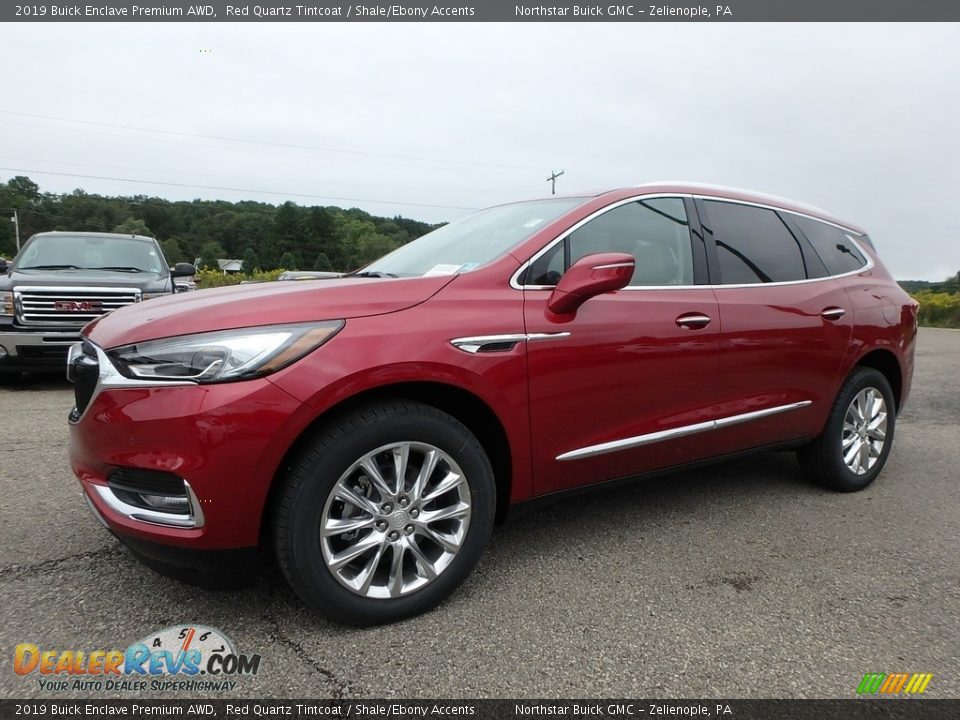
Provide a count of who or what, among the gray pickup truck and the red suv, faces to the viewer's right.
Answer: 0

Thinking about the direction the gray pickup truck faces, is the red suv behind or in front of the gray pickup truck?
in front

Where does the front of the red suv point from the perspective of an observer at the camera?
facing the viewer and to the left of the viewer

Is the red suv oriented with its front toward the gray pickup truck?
no

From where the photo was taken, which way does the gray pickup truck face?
toward the camera
